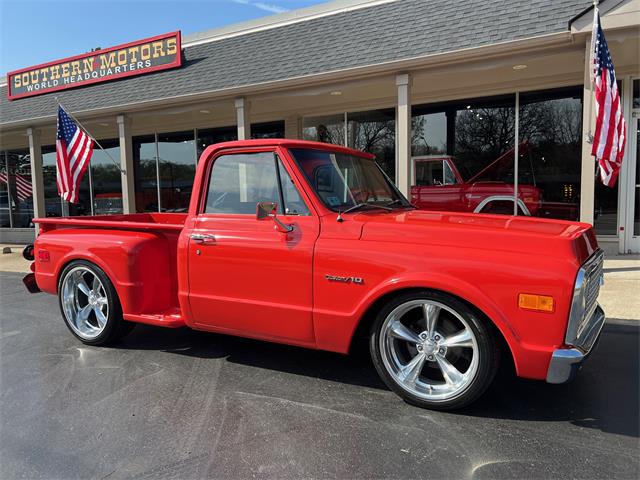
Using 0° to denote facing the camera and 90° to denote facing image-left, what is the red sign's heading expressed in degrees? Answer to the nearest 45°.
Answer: approximately 45°

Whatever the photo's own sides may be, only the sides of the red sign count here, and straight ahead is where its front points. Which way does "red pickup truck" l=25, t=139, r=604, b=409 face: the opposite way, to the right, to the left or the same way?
to the left

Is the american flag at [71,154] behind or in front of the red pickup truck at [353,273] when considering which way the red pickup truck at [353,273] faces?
behind

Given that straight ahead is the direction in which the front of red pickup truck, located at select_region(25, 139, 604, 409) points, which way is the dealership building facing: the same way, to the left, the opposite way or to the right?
to the right

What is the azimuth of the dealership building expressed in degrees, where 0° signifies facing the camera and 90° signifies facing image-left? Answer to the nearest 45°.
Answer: approximately 45°

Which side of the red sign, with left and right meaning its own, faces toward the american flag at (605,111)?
left
